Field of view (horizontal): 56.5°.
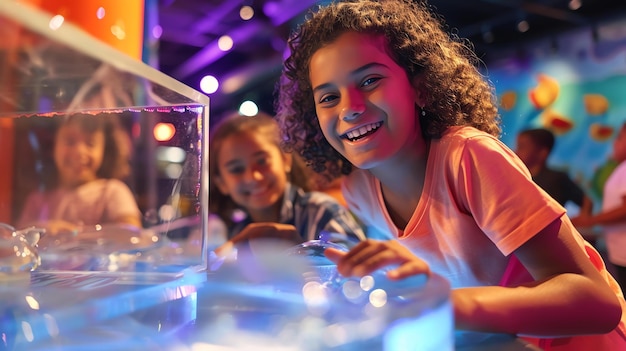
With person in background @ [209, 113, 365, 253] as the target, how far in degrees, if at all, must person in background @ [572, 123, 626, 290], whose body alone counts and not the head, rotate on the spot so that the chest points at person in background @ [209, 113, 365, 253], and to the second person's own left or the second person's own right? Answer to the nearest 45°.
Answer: approximately 45° to the second person's own left

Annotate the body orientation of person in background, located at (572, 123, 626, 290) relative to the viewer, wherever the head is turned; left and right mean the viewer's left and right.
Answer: facing to the left of the viewer

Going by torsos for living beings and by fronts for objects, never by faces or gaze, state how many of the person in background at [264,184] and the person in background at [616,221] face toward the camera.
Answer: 1

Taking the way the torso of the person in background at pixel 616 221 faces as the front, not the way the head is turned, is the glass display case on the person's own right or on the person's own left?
on the person's own left

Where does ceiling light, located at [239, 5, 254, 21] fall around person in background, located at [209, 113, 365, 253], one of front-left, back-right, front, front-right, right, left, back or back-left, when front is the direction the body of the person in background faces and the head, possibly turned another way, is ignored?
back

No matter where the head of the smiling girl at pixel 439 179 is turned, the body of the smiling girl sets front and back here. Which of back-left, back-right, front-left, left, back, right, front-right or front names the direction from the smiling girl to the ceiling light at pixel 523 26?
back-right

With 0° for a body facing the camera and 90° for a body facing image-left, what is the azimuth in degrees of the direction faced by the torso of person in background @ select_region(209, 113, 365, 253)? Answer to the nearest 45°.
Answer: approximately 0°
